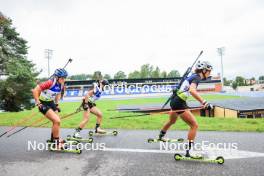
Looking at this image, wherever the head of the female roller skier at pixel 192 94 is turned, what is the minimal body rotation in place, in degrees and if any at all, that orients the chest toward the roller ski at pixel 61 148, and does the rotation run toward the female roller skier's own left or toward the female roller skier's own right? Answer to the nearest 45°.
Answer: approximately 180°

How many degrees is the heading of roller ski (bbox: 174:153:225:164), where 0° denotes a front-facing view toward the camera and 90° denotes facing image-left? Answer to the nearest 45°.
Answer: approximately 270°

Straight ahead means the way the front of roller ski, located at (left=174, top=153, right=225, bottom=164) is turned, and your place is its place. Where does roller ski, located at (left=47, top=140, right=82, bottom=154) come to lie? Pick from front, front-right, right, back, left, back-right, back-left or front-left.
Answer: back

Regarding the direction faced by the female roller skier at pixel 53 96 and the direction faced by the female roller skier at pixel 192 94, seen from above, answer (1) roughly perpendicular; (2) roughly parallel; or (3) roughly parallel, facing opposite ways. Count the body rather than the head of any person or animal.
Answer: roughly parallel

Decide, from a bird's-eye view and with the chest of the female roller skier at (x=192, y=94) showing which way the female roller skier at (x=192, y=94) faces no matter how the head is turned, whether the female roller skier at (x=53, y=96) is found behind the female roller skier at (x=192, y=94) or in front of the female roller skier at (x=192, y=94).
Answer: behind

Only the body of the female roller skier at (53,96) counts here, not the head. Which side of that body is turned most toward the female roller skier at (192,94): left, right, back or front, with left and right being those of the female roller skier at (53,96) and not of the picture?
front
